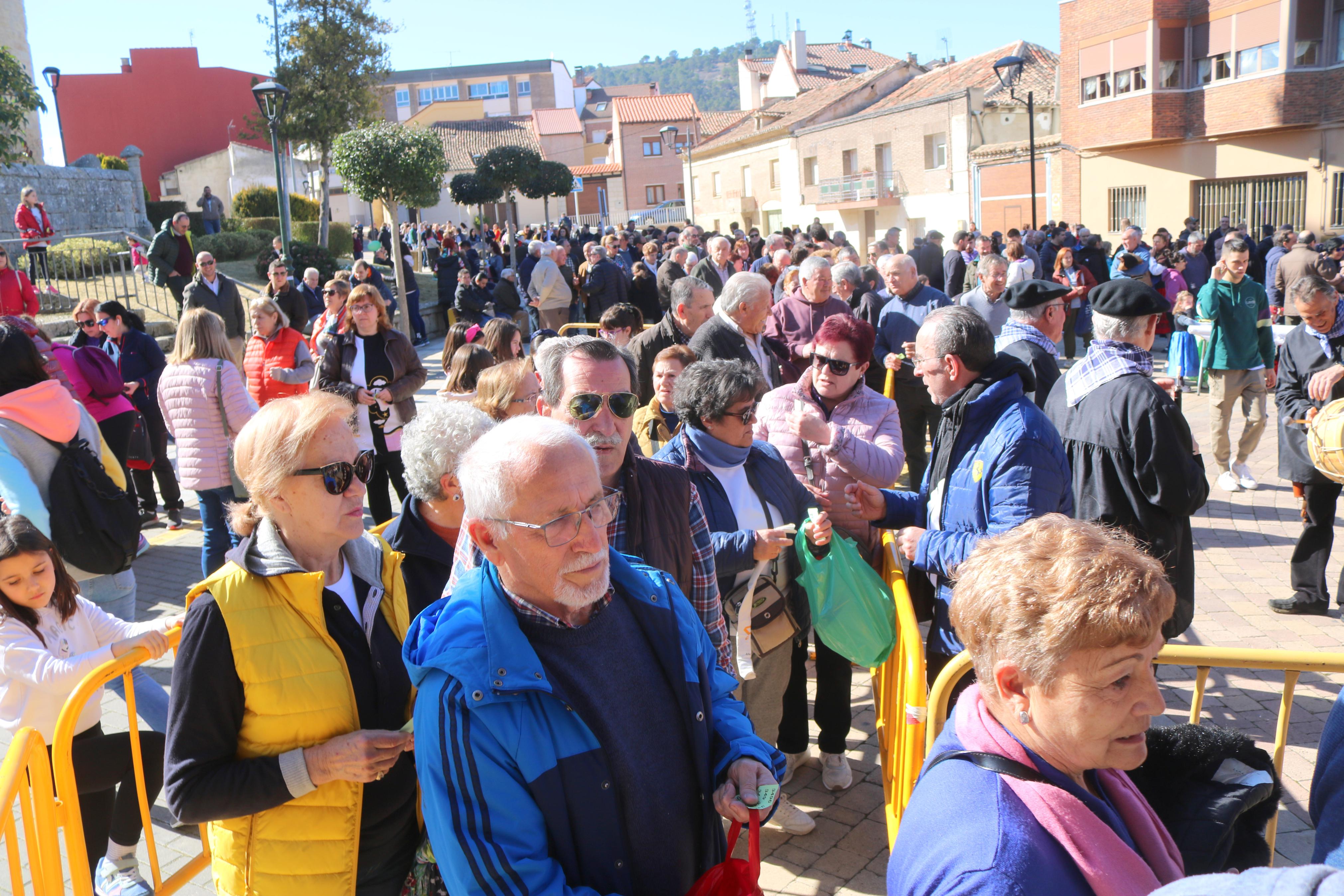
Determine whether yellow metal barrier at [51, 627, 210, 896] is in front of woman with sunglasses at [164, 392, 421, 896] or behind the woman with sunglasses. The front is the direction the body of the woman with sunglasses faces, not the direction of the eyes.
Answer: behind

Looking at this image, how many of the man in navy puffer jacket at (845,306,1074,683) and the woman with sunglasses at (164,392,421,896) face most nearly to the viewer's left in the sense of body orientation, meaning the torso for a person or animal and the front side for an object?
1

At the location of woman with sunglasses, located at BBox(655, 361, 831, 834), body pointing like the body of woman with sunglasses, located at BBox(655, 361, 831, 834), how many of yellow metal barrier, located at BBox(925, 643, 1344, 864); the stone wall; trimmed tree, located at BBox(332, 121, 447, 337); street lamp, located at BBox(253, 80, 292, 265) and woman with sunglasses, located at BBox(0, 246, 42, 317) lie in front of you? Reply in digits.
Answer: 1

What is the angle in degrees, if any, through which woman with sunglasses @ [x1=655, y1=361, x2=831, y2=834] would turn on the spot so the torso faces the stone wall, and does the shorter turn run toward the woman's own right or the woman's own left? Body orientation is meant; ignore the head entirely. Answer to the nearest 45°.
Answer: approximately 180°

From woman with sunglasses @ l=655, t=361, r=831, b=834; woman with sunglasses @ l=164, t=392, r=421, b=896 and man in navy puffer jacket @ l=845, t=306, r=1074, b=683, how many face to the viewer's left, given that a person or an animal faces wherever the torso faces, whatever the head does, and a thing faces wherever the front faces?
1

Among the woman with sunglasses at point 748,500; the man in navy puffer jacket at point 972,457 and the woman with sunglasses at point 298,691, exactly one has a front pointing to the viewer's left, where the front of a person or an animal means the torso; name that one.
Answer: the man in navy puffer jacket

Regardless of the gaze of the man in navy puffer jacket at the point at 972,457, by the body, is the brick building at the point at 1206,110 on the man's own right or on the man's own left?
on the man's own right

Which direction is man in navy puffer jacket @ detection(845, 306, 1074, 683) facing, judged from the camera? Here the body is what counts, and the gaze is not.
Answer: to the viewer's left

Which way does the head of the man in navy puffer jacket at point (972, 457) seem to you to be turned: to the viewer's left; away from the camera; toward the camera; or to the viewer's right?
to the viewer's left

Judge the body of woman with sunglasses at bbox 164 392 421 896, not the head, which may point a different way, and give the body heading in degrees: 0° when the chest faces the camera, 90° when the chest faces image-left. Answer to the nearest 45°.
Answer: approximately 315°

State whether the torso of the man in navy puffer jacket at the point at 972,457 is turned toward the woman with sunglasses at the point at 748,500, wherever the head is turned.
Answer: yes

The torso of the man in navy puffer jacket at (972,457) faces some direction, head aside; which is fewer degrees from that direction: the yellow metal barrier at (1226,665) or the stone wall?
the stone wall

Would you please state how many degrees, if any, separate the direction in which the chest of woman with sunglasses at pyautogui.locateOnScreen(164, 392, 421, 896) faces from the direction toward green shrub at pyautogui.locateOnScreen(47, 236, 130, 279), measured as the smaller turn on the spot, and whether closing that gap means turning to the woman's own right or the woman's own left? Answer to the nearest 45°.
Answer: approximately 135° to the woman's own left
